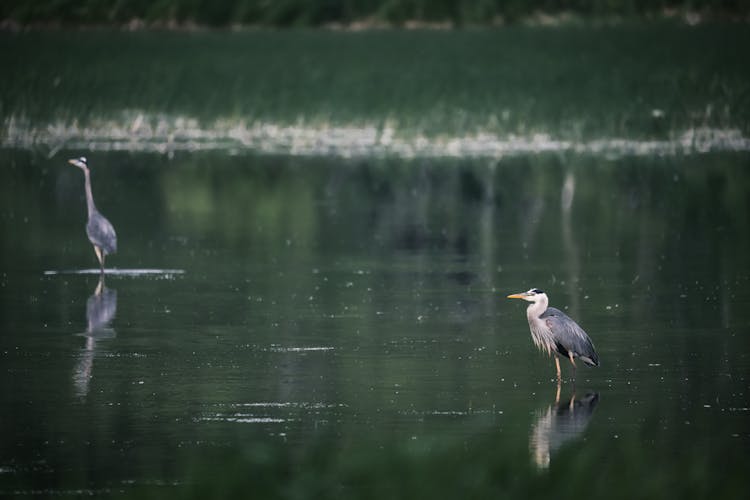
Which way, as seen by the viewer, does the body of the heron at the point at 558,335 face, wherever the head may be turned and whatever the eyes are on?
to the viewer's left
